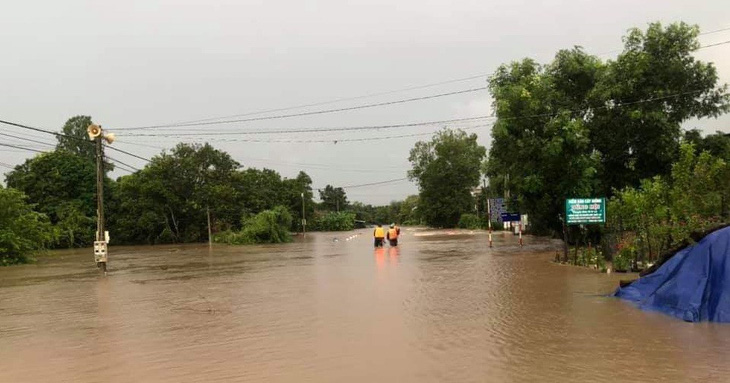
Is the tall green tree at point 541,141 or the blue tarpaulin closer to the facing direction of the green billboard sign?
the blue tarpaulin

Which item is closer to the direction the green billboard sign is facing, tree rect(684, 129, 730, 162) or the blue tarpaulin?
the blue tarpaulin

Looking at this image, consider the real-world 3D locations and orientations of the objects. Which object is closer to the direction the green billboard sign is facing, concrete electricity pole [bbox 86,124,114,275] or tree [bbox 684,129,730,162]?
the concrete electricity pole

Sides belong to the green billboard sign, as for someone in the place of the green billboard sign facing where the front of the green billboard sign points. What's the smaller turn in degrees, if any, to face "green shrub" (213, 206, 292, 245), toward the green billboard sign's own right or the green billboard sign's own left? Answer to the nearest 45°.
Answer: approximately 135° to the green billboard sign's own right

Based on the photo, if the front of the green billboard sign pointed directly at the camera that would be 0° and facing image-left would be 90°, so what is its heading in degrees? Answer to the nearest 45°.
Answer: approximately 0°

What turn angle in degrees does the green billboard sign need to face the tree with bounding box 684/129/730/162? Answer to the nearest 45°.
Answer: approximately 135° to its left

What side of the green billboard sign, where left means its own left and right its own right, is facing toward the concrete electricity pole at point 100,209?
right

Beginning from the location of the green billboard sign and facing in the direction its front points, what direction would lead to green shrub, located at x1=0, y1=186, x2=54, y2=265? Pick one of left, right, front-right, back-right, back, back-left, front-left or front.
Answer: right

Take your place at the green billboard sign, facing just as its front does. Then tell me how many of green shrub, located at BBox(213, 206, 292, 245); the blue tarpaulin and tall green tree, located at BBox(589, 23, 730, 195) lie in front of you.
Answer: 1

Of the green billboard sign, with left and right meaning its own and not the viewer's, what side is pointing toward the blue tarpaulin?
front

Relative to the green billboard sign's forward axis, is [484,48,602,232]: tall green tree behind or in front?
behind
